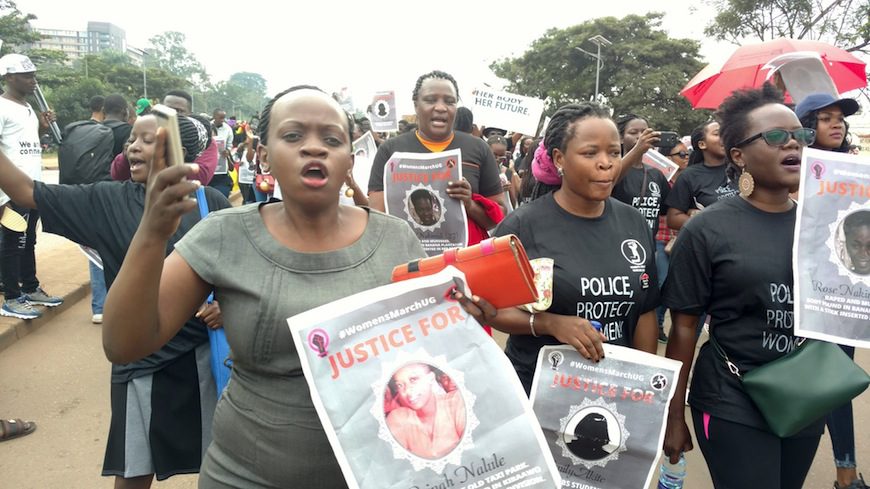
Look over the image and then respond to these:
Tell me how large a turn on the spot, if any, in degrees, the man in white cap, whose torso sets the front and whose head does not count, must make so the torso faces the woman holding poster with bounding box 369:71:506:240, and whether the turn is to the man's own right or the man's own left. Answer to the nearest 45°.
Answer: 0° — they already face them

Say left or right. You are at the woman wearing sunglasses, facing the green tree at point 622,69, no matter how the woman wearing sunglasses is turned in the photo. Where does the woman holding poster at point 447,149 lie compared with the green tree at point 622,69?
left

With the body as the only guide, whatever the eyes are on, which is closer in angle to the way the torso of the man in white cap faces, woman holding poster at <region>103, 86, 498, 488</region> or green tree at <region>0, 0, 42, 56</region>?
the woman holding poster

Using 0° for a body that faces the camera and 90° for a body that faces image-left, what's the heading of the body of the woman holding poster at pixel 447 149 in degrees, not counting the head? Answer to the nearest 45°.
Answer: approximately 0°

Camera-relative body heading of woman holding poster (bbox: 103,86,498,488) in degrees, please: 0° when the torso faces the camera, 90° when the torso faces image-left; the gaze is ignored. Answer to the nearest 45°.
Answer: approximately 0°

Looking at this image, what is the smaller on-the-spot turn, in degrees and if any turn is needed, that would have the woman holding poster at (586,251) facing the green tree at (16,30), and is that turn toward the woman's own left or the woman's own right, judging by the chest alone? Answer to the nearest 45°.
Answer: approximately 180°

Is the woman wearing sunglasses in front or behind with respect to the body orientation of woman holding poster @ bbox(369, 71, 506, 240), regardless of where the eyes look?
in front

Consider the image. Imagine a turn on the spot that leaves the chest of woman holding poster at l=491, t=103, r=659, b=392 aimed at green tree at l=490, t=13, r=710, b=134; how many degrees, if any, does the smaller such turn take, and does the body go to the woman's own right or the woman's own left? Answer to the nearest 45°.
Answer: approximately 135° to the woman's own left

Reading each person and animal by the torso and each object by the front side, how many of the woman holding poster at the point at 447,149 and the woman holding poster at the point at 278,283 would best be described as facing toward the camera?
2

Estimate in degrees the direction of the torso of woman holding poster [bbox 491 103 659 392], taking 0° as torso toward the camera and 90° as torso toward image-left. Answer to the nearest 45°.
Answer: approximately 315°

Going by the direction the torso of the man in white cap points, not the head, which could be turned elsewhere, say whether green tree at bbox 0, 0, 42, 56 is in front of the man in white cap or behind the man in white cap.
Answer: behind

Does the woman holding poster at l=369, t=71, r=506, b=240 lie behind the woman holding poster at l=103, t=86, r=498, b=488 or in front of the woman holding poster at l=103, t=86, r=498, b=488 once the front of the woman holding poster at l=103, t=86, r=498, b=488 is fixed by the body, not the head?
behind

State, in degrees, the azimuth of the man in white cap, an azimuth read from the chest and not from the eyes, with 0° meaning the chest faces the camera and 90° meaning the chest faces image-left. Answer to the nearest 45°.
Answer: approximately 315°

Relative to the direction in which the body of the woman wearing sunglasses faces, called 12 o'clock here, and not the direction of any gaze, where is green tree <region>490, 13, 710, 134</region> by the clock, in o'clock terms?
The green tree is roughly at 7 o'clock from the woman wearing sunglasses.

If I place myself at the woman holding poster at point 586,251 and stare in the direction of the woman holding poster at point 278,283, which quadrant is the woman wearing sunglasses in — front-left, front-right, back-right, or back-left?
back-left
